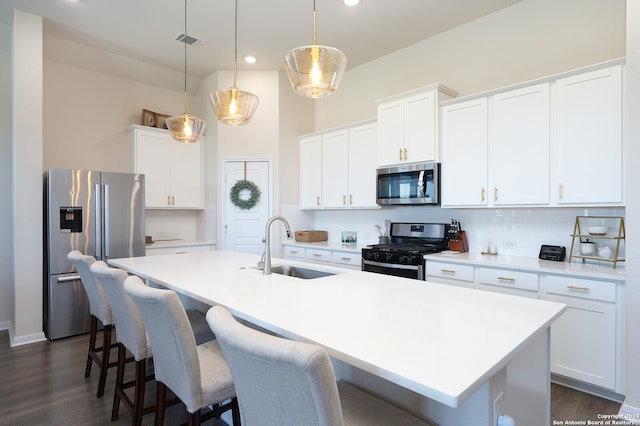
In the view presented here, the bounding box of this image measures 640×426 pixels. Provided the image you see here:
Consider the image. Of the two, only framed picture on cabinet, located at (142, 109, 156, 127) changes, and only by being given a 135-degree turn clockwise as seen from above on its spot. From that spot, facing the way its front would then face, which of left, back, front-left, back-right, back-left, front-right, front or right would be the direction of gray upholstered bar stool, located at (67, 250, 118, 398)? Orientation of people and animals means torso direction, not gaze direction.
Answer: left

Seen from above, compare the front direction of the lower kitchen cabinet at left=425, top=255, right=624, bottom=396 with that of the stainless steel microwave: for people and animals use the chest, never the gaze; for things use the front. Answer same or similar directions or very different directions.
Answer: same or similar directions

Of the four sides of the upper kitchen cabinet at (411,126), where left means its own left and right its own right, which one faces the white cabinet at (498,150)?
left

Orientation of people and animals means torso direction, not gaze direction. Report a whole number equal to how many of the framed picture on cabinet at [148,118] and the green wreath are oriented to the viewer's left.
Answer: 0

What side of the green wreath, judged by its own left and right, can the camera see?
front

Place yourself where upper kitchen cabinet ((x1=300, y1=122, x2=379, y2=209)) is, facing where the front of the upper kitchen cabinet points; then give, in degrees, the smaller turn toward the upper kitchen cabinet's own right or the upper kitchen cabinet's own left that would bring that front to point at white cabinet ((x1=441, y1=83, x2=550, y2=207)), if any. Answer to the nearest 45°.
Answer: approximately 90° to the upper kitchen cabinet's own left

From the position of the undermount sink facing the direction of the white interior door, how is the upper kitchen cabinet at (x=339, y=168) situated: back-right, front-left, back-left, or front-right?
front-right

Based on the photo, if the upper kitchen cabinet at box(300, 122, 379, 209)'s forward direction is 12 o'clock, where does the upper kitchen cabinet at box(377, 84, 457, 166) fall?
the upper kitchen cabinet at box(377, 84, 457, 166) is roughly at 9 o'clock from the upper kitchen cabinet at box(300, 122, 379, 209).

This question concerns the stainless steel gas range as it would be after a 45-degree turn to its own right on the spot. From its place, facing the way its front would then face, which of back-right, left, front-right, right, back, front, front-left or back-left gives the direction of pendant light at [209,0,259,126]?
front-left

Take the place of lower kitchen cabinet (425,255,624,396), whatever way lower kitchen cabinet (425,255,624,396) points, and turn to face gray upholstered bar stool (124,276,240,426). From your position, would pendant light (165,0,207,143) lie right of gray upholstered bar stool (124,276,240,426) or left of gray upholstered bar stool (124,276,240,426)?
right

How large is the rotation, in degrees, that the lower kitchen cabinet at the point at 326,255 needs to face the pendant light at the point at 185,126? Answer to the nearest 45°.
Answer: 0° — it already faces it

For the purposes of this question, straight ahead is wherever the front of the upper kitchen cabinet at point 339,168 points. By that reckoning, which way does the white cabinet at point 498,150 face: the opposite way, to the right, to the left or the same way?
the same way

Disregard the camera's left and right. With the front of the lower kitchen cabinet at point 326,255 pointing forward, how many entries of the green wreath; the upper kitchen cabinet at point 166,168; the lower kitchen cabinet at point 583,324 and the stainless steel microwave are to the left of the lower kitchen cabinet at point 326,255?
2

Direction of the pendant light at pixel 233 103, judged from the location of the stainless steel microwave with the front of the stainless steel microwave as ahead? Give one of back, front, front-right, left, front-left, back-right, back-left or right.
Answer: front

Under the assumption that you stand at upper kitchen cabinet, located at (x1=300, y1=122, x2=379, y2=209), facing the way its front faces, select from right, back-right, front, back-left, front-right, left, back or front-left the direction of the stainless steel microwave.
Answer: left

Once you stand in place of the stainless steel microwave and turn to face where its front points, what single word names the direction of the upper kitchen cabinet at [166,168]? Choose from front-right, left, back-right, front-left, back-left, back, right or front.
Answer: front-right

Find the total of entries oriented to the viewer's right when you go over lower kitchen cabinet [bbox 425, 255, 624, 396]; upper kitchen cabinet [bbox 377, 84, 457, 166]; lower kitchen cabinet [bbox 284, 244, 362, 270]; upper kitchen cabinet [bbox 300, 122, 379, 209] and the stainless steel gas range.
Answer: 0

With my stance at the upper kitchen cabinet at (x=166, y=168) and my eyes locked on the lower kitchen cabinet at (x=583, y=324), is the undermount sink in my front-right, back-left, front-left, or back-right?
front-right
